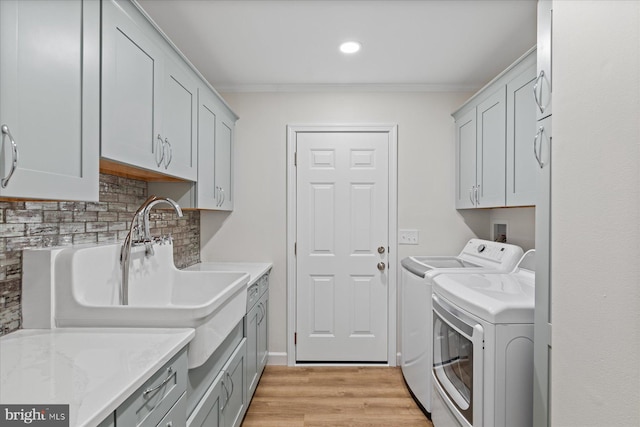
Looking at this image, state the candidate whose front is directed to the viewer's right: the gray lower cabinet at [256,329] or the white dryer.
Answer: the gray lower cabinet

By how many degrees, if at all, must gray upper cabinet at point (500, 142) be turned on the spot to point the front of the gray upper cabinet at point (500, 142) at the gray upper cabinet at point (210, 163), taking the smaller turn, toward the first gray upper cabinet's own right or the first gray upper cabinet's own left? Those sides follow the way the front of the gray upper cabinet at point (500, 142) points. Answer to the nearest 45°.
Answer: approximately 45° to the first gray upper cabinet's own right

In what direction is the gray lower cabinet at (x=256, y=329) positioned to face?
to the viewer's right

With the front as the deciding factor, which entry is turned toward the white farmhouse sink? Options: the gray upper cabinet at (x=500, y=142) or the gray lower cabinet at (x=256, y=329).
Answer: the gray upper cabinet

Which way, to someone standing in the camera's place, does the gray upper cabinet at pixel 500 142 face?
facing the viewer and to the left of the viewer

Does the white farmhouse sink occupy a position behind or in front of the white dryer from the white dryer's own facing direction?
in front

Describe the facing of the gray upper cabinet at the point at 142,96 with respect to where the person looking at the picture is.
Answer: facing the viewer and to the right of the viewer

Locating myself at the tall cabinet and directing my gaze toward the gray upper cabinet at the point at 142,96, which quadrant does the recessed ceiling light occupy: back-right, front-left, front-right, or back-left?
front-right

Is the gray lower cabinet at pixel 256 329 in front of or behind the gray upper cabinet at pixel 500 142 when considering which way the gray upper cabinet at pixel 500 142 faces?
in front

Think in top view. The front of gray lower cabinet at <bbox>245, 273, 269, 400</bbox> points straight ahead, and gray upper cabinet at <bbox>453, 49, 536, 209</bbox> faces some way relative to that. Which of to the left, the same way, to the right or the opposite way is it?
the opposite way

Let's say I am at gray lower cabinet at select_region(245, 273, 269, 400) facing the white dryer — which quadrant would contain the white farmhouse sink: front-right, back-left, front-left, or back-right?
front-right

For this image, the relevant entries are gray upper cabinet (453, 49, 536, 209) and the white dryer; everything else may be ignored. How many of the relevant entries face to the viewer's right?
0

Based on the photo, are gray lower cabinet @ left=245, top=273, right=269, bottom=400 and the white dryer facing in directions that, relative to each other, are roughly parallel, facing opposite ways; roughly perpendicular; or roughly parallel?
roughly parallel, facing opposite ways

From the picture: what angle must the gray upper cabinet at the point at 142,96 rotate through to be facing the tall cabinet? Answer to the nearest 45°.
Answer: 0° — it already faces it
